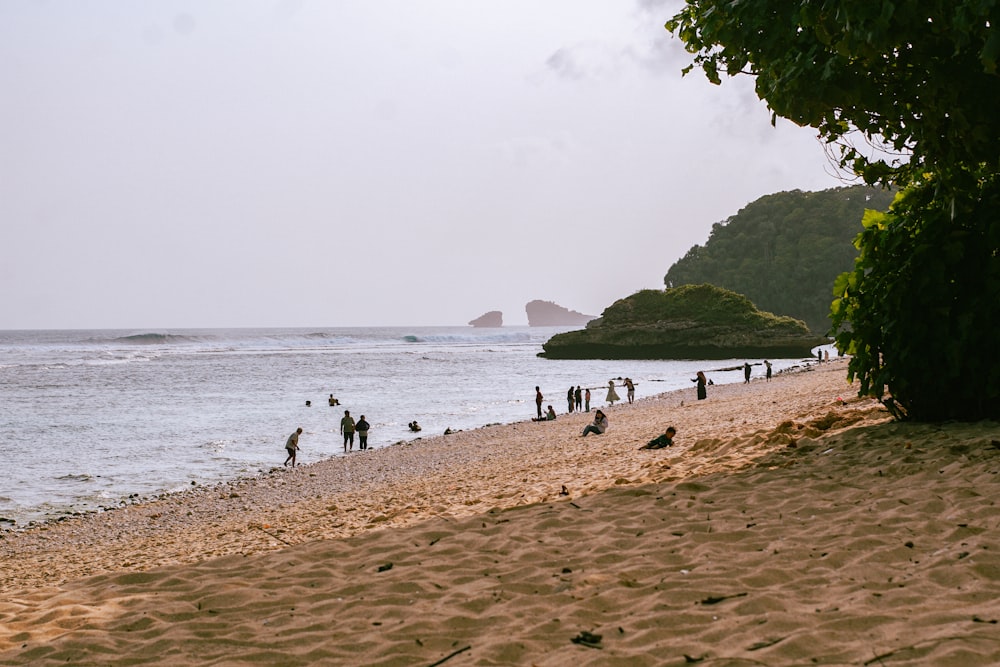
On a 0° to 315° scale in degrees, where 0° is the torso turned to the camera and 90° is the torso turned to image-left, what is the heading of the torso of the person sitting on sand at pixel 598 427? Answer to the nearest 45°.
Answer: approximately 90°
